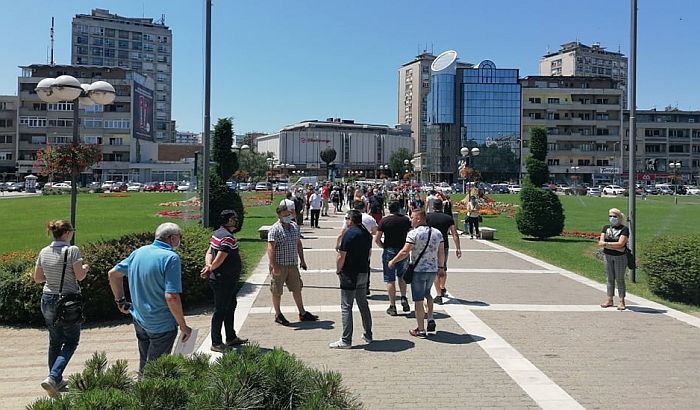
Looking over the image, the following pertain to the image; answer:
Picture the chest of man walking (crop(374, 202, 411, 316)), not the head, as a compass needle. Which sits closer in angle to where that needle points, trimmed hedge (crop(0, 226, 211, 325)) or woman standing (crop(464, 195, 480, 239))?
the woman standing

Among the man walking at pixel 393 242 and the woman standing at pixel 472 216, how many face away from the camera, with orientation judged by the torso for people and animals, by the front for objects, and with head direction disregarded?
1

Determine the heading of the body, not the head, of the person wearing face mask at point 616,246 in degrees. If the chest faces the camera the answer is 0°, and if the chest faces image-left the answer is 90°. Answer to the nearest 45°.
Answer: approximately 45°

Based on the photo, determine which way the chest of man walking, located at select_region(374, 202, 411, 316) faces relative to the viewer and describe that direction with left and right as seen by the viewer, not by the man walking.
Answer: facing away from the viewer

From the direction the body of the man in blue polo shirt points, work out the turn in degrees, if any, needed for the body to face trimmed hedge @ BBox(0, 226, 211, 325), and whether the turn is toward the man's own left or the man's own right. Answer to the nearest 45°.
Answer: approximately 45° to the man's own left

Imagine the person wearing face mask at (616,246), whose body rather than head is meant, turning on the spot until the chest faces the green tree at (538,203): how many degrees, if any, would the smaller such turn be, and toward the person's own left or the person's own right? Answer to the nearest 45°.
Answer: approximately 135° to the person's own right

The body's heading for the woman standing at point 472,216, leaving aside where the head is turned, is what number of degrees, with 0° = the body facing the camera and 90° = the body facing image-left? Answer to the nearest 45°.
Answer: approximately 0°

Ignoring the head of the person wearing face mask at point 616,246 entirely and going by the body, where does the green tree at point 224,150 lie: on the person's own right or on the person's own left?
on the person's own right

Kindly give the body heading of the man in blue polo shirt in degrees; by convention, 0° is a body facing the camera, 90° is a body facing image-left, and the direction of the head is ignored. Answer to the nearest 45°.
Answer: approximately 225°

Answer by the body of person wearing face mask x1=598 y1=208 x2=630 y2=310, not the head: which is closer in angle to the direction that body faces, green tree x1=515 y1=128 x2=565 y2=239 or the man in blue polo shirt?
the man in blue polo shirt
